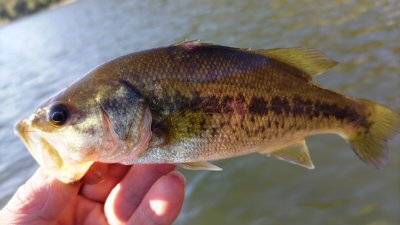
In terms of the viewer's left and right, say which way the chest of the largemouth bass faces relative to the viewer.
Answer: facing to the left of the viewer
